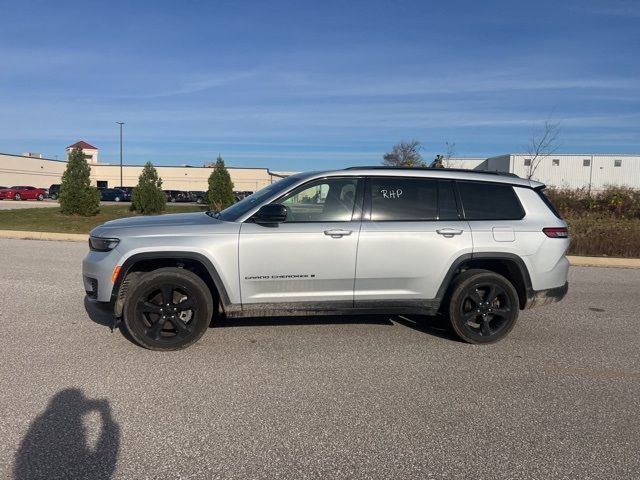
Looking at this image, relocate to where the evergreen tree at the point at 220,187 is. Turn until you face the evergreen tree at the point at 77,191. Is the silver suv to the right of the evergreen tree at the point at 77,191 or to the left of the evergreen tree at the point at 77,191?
left

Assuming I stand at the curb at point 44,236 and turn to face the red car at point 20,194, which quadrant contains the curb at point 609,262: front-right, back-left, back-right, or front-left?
back-right

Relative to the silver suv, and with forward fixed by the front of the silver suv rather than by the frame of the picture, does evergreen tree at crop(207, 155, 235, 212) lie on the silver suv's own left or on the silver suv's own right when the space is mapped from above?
on the silver suv's own right

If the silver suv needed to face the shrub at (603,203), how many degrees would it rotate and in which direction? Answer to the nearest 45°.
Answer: approximately 135° to its right

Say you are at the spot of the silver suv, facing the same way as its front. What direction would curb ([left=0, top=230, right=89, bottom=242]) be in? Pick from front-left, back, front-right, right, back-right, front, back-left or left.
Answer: front-right

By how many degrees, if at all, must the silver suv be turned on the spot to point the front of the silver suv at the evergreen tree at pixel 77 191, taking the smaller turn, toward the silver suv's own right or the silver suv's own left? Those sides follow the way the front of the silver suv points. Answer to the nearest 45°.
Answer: approximately 45° to the silver suv's own right

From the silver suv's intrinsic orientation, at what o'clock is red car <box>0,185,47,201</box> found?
The red car is roughly at 2 o'clock from the silver suv.

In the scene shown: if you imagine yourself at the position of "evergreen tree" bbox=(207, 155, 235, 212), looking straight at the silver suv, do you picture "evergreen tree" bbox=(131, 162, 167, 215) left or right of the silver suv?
right

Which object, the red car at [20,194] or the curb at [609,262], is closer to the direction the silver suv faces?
the red car

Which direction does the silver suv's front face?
to the viewer's left

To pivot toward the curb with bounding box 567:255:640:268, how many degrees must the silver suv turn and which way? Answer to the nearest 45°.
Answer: approximately 135° to its right
